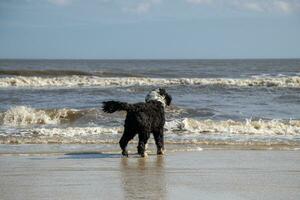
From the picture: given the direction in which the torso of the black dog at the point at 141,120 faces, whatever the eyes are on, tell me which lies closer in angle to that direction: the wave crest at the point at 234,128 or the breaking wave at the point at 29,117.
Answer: the wave crest

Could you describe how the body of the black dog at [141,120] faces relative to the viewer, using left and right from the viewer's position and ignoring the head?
facing away from the viewer and to the right of the viewer

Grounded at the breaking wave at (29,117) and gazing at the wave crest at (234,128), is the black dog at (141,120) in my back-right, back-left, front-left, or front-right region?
front-right

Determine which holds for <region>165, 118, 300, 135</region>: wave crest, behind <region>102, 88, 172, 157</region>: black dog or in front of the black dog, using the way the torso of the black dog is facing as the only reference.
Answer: in front

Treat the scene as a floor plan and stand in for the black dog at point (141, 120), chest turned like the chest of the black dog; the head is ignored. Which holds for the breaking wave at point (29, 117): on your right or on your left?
on your left
